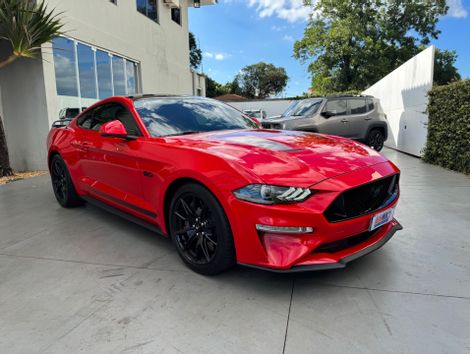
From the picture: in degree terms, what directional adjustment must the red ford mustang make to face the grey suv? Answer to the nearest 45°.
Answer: approximately 90° to its left

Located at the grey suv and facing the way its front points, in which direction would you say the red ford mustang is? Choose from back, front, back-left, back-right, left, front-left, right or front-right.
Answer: front-left

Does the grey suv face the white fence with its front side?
no

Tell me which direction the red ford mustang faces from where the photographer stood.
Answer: facing the viewer and to the right of the viewer

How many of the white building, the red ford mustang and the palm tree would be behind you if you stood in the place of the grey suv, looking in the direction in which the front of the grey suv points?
0

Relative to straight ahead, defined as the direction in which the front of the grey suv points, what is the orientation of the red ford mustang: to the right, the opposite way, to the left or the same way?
to the left

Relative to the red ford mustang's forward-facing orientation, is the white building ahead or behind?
behind

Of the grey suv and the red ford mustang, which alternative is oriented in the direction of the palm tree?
the grey suv

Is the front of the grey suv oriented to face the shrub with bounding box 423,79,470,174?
no

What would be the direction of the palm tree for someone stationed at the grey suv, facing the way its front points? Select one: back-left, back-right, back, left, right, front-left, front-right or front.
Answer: front

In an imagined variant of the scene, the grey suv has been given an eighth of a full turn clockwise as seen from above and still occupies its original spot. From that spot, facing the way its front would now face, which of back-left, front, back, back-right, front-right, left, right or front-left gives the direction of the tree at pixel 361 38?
right

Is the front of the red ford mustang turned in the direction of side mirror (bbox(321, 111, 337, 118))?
no

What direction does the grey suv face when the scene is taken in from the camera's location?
facing the viewer and to the left of the viewer

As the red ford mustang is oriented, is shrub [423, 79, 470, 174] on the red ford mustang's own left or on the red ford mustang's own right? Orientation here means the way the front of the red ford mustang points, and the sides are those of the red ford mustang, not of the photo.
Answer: on the red ford mustang's own left

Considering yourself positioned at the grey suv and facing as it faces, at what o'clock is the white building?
The white building is roughly at 1 o'clock from the grey suv.

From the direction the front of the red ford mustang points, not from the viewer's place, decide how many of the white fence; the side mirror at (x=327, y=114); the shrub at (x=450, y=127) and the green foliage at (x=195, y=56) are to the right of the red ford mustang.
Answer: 0

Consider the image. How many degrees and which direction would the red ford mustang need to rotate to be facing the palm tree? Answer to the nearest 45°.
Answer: approximately 180°

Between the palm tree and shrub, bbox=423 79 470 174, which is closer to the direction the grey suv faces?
the palm tree

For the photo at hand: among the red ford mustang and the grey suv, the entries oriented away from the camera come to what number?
0
